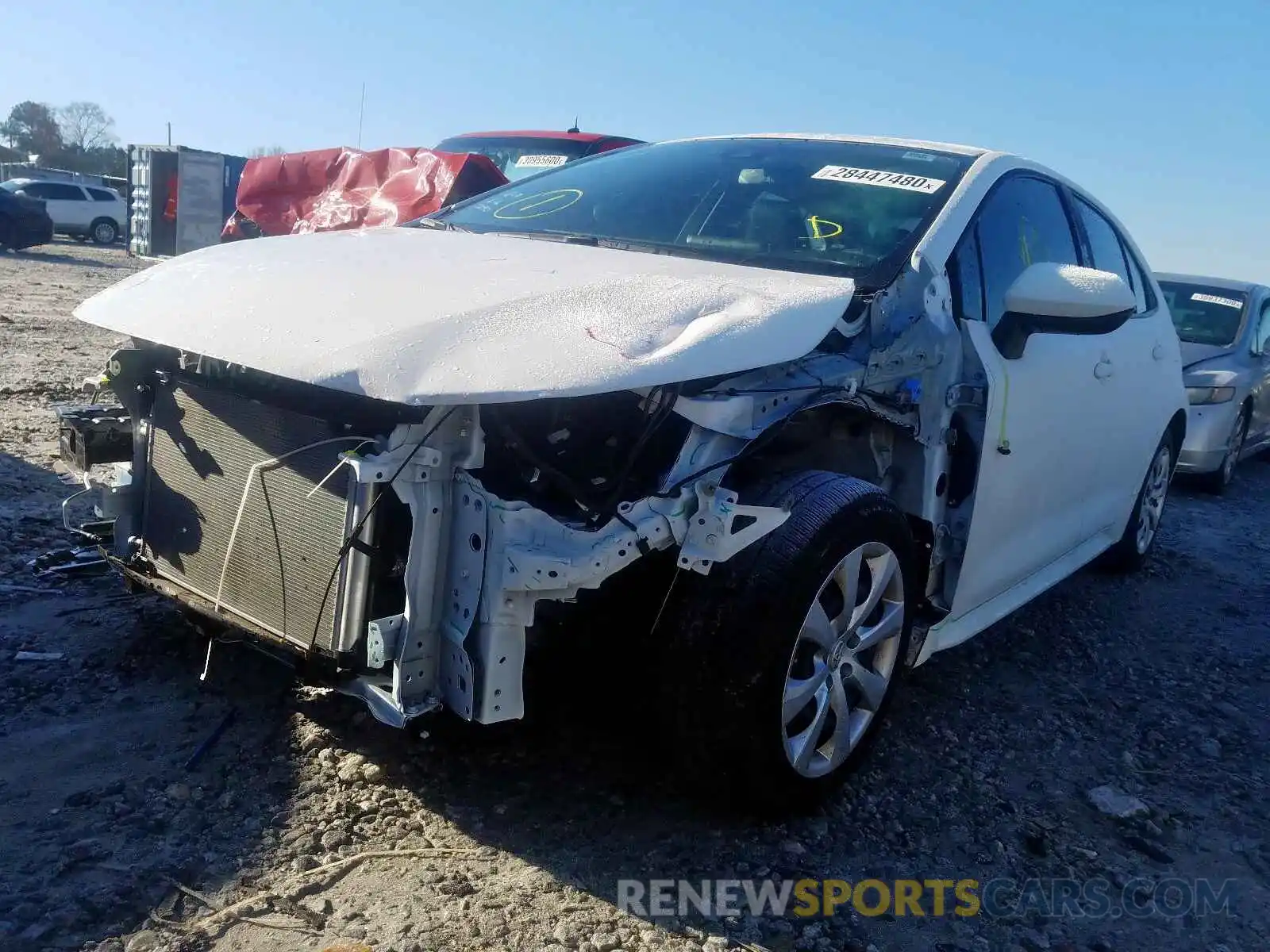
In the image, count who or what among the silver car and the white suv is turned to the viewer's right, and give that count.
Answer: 0

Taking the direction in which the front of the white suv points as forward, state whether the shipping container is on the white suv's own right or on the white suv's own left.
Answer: on the white suv's own left

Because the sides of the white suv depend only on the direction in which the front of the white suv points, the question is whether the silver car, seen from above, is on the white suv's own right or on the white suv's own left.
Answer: on the white suv's own left

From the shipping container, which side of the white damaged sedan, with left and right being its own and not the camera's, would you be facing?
right

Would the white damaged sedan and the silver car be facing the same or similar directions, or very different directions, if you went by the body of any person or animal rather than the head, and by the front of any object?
same or similar directions

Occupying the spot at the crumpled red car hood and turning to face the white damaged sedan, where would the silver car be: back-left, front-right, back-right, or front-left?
front-left

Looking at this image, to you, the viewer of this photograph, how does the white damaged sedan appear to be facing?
facing the viewer and to the left of the viewer

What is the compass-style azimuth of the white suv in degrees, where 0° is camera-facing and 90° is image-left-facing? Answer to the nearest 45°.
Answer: approximately 90°

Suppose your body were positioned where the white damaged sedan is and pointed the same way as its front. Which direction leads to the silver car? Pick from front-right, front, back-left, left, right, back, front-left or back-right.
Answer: back

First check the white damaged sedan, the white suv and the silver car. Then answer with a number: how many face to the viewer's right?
0
